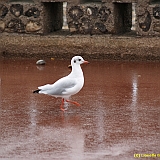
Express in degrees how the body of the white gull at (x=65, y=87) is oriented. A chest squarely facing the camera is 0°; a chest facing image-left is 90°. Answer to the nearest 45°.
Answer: approximately 270°
